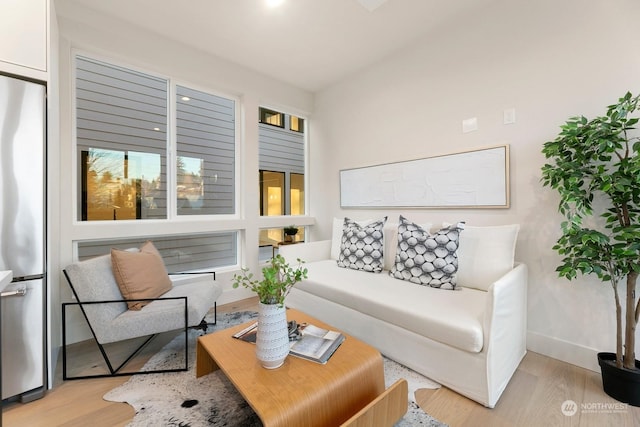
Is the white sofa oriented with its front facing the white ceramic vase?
yes

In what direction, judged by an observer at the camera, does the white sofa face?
facing the viewer and to the left of the viewer

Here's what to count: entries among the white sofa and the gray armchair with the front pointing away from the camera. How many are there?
0

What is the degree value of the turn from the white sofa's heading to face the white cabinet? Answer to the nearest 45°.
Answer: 0° — it already faces it

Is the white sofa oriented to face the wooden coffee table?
yes

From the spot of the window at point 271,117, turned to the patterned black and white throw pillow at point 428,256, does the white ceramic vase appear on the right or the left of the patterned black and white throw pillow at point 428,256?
right

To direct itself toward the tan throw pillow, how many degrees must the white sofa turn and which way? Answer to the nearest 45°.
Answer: approximately 45° to its right

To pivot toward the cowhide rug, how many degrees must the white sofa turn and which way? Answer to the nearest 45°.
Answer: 0° — it already faces it

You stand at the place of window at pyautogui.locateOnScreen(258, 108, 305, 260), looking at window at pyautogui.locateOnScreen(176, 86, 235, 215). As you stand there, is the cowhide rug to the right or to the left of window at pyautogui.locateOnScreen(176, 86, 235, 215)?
left
